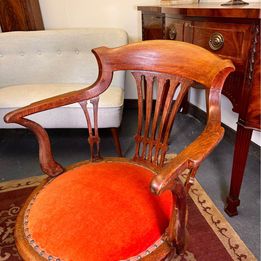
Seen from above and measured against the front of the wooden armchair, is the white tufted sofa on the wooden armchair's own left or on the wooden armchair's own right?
on the wooden armchair's own right

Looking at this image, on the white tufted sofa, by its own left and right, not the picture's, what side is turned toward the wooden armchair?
front

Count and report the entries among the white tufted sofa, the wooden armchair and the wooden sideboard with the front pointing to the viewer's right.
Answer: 0

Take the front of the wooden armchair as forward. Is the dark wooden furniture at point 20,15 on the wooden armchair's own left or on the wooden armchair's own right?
on the wooden armchair's own right

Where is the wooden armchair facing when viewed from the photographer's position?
facing the viewer and to the left of the viewer

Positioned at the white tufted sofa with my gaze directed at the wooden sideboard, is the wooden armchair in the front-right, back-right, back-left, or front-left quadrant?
front-right

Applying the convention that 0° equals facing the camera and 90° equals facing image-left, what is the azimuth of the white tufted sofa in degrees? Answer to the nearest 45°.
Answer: approximately 0°

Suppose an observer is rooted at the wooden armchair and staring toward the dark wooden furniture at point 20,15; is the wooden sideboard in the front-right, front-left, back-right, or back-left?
front-right
